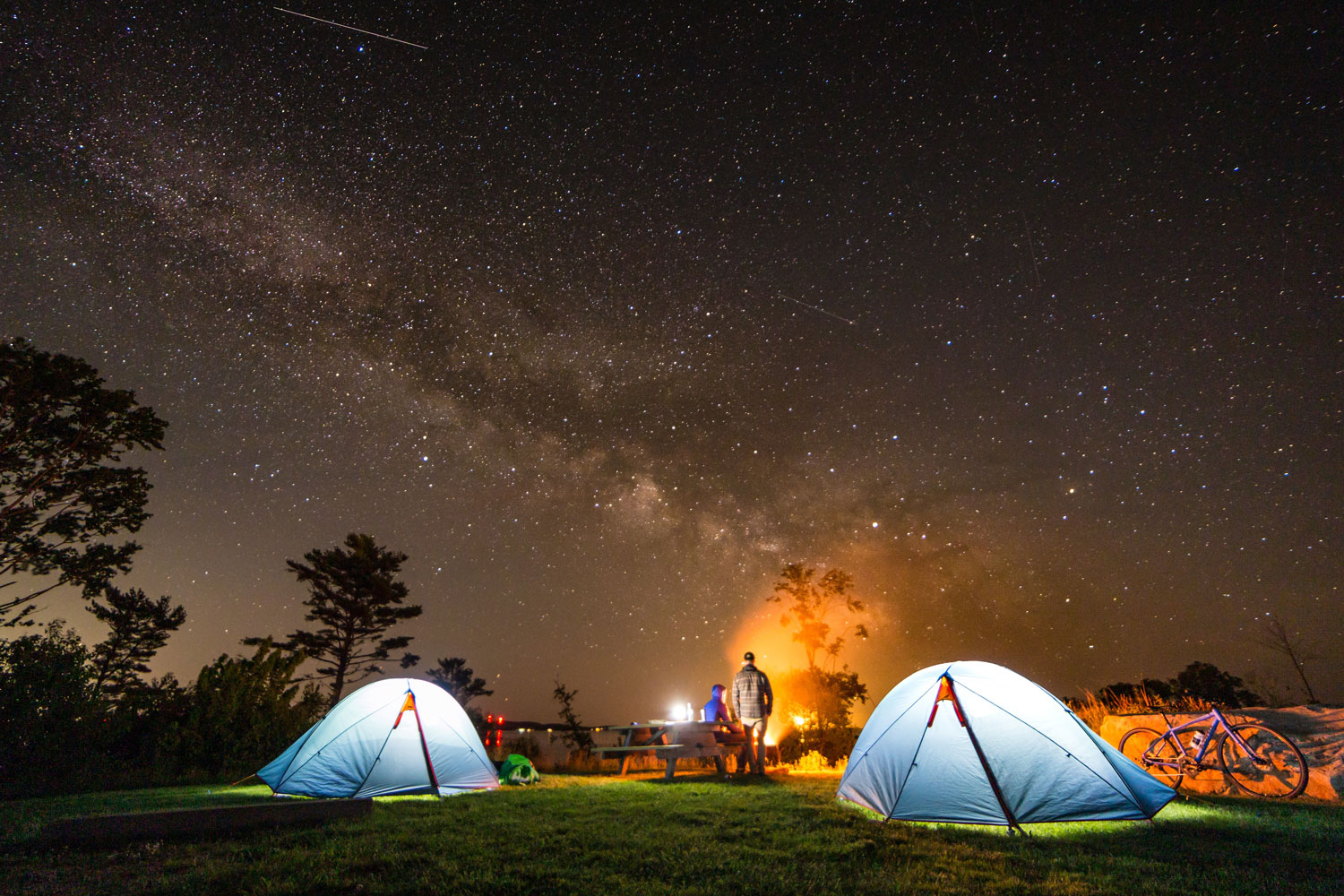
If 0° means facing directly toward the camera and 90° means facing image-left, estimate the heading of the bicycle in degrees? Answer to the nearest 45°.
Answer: approximately 270°

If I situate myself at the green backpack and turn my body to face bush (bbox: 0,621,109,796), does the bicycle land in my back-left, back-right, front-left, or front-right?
back-left

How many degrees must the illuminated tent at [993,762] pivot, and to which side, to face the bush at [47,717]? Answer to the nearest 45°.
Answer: approximately 90° to its right

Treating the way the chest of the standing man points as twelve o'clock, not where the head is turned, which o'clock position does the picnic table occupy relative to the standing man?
The picnic table is roughly at 9 o'clock from the standing man.

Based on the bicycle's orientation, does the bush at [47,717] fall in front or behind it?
behind

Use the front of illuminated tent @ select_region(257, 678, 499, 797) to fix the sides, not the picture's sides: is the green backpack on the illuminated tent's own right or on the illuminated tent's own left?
on the illuminated tent's own left

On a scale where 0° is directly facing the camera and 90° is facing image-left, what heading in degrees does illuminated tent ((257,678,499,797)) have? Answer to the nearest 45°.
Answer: approximately 0°

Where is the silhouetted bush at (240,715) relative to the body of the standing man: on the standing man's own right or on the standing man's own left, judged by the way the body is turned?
on the standing man's own left

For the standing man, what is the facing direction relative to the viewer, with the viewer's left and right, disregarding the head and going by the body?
facing away from the viewer
